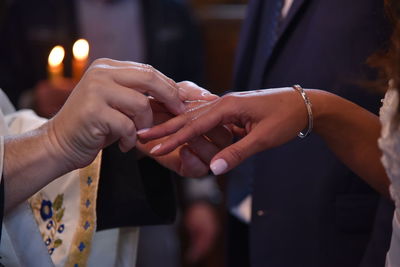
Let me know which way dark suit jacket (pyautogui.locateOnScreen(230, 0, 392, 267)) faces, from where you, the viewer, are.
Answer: facing the viewer and to the left of the viewer

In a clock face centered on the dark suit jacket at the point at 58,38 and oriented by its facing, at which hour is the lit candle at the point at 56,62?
The lit candle is roughly at 12 o'clock from the dark suit jacket.

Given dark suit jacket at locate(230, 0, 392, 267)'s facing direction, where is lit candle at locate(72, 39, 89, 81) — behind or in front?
in front

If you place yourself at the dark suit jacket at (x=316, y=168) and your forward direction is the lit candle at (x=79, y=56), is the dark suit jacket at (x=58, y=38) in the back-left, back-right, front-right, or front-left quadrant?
front-right

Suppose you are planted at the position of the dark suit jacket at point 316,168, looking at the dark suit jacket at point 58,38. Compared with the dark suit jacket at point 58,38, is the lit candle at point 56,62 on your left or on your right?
left

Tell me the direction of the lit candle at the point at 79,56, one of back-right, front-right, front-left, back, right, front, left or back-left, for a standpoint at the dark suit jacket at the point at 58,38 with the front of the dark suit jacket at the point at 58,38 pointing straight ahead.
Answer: front

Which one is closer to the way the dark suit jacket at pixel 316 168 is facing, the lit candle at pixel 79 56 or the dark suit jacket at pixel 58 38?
the lit candle

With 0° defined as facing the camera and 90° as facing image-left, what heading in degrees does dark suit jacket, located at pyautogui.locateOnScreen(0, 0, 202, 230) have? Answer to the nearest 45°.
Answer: approximately 0°

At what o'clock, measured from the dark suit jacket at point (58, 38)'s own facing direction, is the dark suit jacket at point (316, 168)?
the dark suit jacket at point (316, 168) is roughly at 11 o'clock from the dark suit jacket at point (58, 38).

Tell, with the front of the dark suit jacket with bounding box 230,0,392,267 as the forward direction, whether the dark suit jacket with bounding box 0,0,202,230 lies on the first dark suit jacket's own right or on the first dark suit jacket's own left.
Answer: on the first dark suit jacket's own right

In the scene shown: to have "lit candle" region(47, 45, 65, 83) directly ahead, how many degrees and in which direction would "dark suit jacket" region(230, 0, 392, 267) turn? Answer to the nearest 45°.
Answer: approximately 45° to its right
